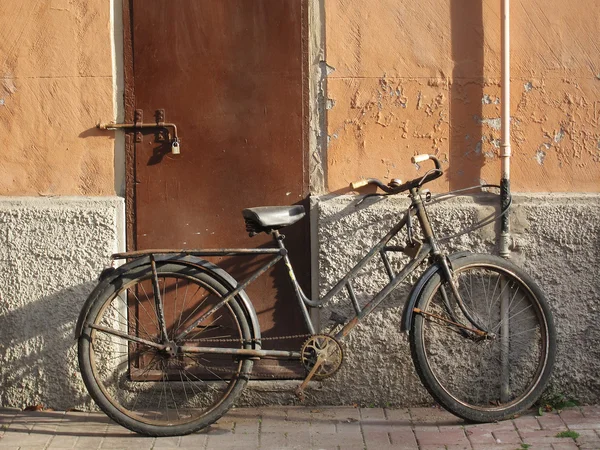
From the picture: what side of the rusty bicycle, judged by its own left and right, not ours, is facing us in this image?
right

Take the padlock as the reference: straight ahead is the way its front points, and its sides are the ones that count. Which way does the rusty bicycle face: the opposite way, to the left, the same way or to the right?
to the left

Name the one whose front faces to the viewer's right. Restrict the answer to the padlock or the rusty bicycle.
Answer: the rusty bicycle

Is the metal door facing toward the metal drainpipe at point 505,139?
no

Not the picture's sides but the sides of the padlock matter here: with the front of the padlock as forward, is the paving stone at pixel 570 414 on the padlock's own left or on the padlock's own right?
on the padlock's own left

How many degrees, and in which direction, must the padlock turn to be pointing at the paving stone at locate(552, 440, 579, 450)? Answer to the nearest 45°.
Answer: approximately 45° to its left

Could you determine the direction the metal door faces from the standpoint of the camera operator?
facing the viewer

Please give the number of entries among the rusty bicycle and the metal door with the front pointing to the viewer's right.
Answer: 1

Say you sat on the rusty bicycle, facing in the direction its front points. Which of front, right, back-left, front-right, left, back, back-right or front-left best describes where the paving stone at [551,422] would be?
front

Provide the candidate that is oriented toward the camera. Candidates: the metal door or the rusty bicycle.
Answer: the metal door

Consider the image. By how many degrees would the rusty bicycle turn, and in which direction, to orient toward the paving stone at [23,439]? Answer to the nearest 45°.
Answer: approximately 180°

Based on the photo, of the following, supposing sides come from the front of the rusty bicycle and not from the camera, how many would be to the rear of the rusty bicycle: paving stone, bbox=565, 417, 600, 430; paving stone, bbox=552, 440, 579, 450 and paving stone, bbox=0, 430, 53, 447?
1

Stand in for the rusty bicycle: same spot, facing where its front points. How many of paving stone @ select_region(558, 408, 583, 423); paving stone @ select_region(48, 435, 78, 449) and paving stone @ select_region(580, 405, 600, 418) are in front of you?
2

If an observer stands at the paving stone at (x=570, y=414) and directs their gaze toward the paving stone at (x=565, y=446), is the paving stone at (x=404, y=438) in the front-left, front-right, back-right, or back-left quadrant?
front-right
